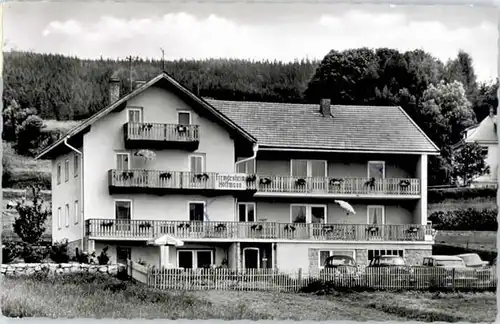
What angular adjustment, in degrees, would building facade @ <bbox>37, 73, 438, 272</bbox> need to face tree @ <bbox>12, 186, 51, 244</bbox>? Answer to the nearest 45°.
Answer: approximately 90° to its right

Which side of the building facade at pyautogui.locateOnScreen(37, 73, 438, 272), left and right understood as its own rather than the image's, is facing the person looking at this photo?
front

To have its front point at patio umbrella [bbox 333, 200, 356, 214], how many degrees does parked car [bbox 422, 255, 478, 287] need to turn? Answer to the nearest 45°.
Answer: approximately 135° to its right

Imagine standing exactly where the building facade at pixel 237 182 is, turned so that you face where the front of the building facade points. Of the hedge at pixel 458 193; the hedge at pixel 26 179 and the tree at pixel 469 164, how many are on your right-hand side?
1

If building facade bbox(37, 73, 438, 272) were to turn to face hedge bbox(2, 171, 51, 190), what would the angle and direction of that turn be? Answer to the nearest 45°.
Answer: approximately 90° to its right

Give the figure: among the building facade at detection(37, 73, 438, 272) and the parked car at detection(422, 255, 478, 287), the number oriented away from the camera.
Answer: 0
